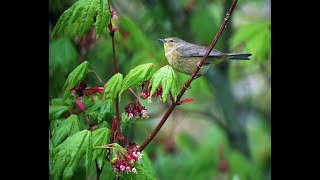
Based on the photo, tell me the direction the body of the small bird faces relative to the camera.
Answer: to the viewer's left
